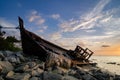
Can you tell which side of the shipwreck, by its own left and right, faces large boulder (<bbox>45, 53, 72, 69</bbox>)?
left

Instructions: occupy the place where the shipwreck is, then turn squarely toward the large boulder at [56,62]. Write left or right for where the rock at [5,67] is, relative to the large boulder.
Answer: right

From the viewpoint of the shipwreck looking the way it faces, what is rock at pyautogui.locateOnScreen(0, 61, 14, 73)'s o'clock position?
The rock is roughly at 11 o'clock from the shipwreck.

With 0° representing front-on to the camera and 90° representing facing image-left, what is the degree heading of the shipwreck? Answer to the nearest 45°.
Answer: approximately 45°

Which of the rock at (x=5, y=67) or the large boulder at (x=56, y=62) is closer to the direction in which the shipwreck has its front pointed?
the rock

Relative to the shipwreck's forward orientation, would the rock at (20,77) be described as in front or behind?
in front
